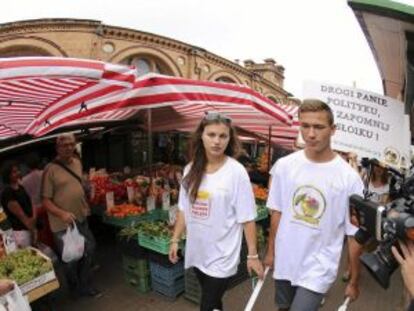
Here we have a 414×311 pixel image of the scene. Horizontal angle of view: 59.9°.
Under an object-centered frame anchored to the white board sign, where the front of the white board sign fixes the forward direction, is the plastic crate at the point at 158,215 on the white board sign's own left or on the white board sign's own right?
on the white board sign's own right

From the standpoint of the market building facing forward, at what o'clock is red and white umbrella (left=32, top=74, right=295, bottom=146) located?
The red and white umbrella is roughly at 1 o'clock from the market building.

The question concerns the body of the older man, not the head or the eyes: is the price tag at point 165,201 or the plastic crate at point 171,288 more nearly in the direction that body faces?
the plastic crate

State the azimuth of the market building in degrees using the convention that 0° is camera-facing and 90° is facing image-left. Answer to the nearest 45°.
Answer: approximately 315°

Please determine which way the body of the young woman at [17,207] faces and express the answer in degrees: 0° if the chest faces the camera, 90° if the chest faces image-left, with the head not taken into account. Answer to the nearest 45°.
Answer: approximately 315°

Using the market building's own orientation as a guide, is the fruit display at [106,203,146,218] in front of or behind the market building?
in front

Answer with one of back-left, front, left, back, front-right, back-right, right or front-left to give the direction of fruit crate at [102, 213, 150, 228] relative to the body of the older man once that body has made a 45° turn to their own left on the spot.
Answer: front-left

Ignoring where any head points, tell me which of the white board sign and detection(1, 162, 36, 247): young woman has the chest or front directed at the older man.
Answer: the young woman

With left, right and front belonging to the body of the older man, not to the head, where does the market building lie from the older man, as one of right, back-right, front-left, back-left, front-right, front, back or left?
back-left

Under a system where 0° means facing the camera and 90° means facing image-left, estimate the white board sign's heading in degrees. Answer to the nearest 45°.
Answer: approximately 0°
